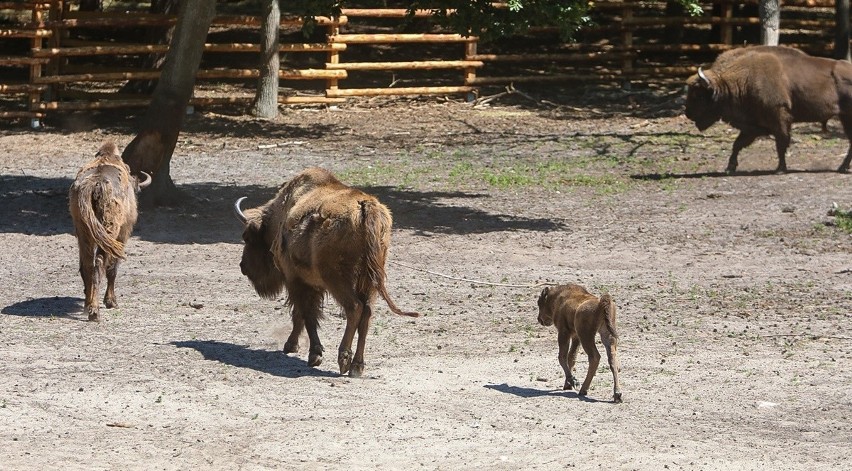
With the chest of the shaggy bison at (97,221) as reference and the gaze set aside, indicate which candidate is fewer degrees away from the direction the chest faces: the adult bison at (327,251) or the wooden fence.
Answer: the wooden fence

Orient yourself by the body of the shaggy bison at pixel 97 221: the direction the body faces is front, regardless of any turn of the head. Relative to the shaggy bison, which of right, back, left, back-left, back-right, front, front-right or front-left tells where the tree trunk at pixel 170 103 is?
front

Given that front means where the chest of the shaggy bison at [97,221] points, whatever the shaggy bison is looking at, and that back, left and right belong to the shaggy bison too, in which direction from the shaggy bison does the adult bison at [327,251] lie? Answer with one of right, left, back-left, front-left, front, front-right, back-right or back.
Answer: back-right

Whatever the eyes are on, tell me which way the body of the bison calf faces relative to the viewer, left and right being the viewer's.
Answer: facing away from the viewer and to the left of the viewer

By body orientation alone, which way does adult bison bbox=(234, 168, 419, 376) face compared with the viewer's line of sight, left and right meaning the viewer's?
facing away from the viewer and to the left of the viewer

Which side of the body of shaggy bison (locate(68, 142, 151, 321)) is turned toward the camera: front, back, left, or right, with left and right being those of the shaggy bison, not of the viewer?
back

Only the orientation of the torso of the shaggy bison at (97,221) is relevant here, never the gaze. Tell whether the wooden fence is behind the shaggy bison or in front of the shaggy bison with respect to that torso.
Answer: in front

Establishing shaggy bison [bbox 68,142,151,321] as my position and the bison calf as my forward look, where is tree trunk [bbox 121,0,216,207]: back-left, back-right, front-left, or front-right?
back-left

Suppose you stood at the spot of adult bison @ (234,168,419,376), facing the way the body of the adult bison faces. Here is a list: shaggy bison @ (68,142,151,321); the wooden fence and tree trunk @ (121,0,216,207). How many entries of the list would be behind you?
0

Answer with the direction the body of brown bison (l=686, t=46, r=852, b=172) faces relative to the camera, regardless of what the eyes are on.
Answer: to the viewer's left

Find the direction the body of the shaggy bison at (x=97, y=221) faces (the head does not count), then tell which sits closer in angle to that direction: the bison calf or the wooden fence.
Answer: the wooden fence

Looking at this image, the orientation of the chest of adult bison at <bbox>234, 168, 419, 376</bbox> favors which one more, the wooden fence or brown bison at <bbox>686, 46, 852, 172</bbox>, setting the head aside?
the wooden fence

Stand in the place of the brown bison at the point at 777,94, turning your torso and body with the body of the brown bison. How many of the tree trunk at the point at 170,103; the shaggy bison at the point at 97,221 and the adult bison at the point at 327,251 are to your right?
0

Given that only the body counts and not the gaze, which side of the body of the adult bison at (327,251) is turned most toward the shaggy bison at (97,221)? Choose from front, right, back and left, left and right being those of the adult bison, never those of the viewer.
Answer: front

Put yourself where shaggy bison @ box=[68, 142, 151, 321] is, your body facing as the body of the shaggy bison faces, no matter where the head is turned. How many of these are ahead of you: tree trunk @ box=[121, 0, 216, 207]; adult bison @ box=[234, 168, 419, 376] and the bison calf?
1

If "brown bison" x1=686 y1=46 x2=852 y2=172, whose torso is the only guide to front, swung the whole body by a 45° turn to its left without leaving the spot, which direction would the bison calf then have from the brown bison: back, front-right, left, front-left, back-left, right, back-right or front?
front-left

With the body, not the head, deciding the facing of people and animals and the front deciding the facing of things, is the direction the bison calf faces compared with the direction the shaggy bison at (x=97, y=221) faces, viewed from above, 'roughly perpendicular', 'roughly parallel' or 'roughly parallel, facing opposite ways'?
roughly parallel

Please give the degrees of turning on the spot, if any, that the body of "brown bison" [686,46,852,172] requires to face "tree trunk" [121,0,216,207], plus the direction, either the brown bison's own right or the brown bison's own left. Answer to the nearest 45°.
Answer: approximately 45° to the brown bison's own left

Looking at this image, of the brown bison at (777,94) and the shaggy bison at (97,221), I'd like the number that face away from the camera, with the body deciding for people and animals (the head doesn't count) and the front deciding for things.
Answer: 1
